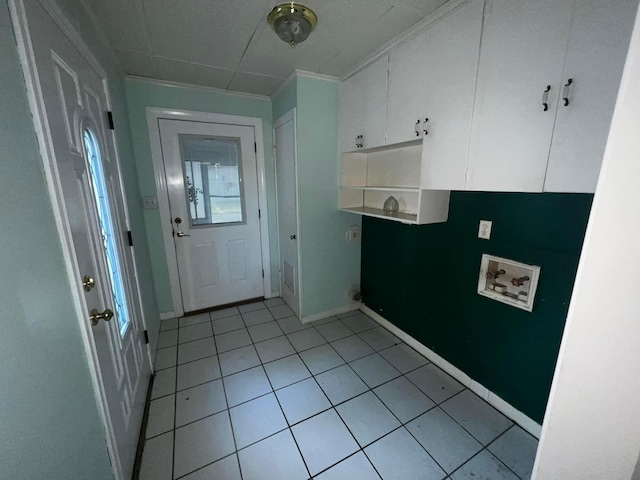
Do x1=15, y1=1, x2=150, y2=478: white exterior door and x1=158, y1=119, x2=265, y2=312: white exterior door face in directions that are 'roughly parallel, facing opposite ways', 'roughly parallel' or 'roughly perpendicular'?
roughly perpendicular

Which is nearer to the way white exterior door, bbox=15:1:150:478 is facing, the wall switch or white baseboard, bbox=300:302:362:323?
the white baseboard

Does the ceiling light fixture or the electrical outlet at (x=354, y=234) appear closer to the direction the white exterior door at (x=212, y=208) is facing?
the ceiling light fixture

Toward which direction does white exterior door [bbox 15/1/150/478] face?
to the viewer's right

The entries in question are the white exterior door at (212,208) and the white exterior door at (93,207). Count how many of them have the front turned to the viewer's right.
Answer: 1

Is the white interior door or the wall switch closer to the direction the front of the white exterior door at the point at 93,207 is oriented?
the white interior door

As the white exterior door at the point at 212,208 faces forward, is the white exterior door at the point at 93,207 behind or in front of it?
in front

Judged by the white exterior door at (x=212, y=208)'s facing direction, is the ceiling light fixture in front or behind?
in front

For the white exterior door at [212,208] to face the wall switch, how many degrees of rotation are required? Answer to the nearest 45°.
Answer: approximately 90° to its right

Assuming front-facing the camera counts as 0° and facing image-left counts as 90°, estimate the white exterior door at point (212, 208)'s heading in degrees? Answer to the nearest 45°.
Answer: approximately 0°
